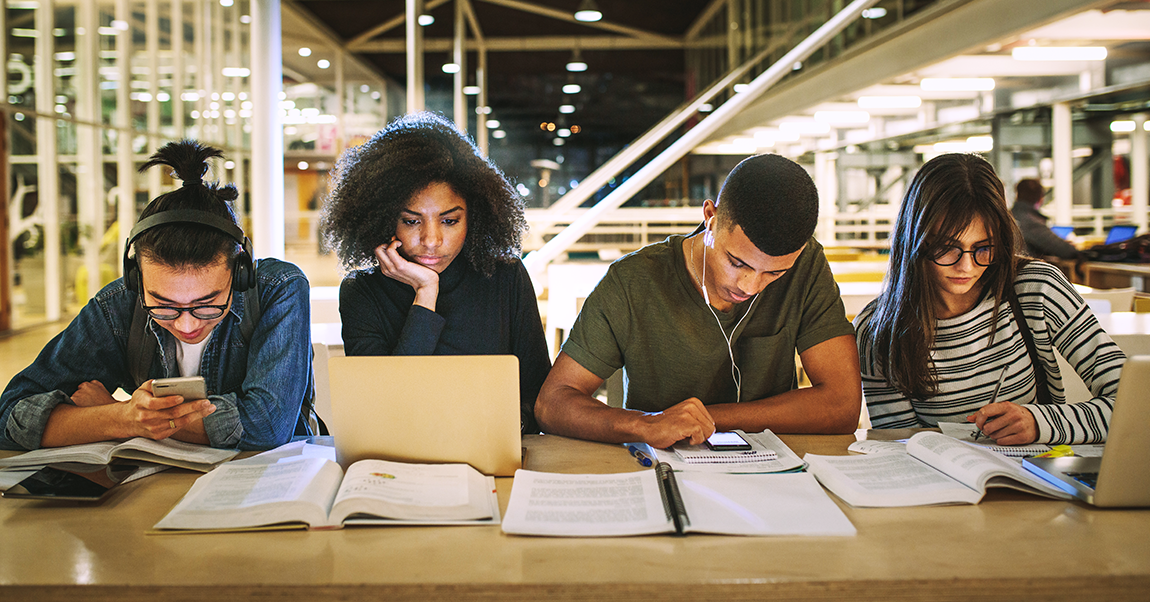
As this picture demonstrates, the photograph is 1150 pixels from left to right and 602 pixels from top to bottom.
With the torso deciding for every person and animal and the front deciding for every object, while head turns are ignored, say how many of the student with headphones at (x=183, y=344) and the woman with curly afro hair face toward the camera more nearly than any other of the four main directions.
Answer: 2

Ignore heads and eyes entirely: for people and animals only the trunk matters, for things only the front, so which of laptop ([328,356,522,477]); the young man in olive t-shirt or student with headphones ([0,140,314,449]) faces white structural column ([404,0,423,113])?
the laptop

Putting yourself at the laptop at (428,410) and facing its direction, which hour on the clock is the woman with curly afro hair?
The woman with curly afro hair is roughly at 12 o'clock from the laptop.

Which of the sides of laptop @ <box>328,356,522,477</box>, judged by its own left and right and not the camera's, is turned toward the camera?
back

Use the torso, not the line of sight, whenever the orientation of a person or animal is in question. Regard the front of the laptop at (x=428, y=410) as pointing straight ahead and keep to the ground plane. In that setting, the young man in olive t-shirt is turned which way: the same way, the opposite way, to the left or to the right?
the opposite way

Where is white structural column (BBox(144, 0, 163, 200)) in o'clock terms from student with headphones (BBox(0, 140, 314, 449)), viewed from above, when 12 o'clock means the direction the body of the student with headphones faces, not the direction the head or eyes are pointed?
The white structural column is roughly at 6 o'clock from the student with headphones.

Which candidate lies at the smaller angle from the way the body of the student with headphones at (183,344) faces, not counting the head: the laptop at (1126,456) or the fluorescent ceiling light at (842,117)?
the laptop

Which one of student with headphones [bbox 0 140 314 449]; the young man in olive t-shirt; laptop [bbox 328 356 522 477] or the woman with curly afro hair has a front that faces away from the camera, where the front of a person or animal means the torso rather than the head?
the laptop
